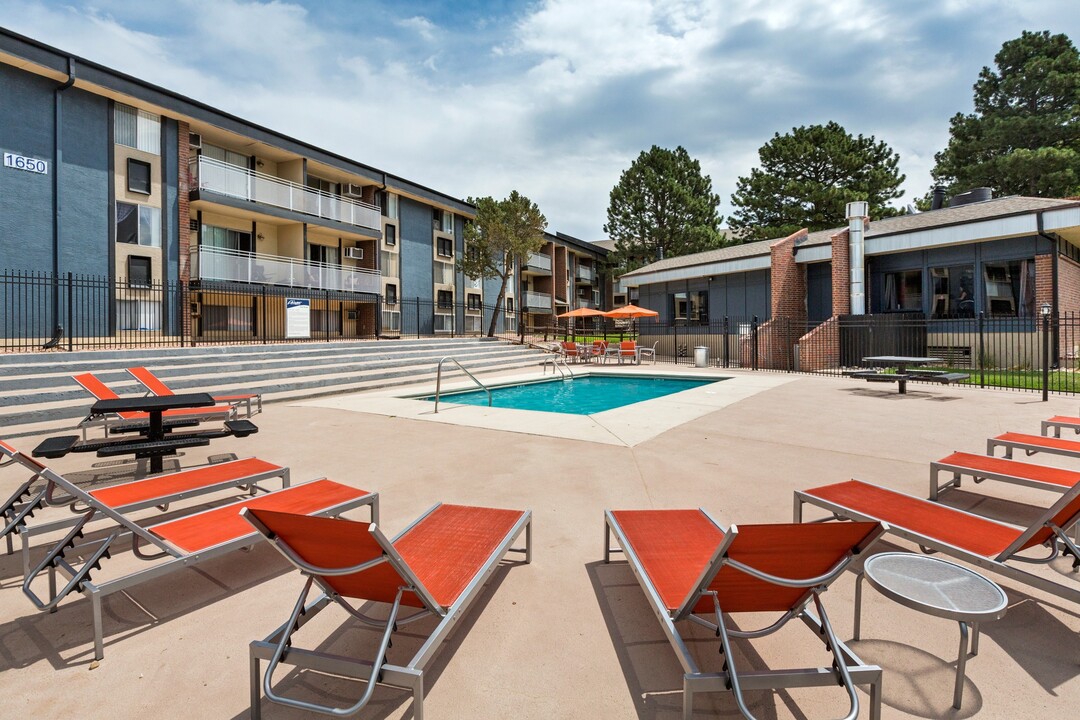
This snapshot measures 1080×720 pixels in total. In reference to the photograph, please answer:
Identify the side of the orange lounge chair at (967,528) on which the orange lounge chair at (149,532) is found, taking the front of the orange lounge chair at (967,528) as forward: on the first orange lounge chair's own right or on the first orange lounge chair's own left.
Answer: on the first orange lounge chair's own left

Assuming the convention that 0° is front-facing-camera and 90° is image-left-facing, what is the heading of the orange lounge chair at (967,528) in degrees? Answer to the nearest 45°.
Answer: approximately 135°

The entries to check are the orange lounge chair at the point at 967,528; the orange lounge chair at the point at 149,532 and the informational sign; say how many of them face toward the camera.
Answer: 1

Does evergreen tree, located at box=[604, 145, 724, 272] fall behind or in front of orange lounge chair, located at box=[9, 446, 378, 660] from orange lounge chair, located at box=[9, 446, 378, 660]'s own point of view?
in front

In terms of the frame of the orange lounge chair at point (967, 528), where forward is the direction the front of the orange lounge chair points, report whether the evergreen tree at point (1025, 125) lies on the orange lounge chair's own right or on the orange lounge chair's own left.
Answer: on the orange lounge chair's own right

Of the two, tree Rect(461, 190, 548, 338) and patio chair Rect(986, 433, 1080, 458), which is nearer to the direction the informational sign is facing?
the patio chair

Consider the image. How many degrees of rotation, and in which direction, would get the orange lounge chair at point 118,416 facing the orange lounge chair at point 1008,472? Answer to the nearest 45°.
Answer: approximately 45° to its right

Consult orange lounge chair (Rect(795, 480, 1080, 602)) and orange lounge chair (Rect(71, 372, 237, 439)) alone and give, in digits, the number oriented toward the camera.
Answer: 0

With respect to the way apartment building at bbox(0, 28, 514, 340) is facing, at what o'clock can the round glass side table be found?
The round glass side table is roughly at 1 o'clock from the apartment building.

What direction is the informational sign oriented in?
toward the camera

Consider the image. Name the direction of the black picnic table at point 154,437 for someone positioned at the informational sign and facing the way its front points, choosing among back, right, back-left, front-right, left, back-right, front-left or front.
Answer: front

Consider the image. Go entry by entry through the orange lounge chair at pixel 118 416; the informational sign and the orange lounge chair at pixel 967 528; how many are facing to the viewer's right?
1

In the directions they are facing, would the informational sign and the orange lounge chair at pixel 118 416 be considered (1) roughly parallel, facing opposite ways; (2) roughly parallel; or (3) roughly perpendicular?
roughly perpendicular
